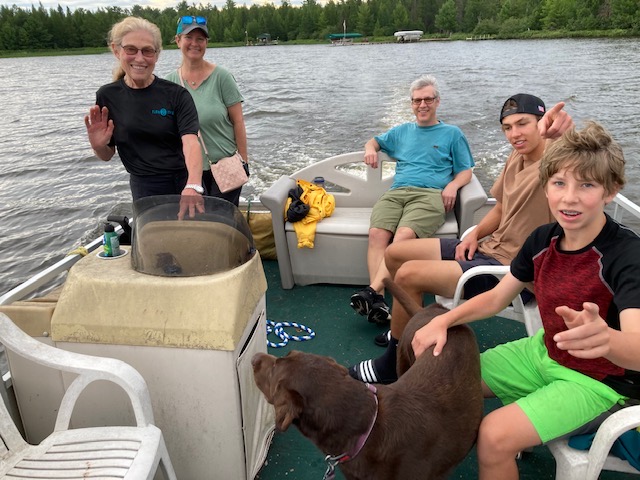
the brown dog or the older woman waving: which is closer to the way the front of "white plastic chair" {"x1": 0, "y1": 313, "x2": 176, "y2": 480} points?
the brown dog

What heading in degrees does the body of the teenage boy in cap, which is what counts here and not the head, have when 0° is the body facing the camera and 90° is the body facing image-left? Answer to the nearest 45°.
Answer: approximately 45°

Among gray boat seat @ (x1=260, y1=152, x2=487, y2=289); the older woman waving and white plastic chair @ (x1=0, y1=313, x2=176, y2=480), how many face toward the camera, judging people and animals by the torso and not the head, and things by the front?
2

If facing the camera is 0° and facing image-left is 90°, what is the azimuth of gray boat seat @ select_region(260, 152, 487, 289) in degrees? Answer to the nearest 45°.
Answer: approximately 0°

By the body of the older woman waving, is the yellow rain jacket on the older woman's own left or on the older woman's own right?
on the older woman's own left

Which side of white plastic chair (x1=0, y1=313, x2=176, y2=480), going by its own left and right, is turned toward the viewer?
right

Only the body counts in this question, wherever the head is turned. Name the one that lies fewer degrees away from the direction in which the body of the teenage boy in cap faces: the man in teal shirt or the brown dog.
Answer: the brown dog

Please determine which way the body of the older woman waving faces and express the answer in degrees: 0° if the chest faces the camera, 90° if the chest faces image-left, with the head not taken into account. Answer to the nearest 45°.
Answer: approximately 0°
